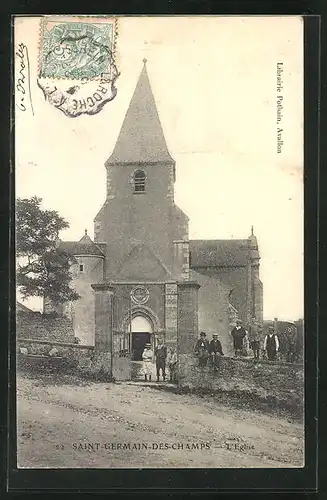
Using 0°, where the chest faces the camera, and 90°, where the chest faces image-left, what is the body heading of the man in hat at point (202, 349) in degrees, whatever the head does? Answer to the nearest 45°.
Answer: approximately 0°
